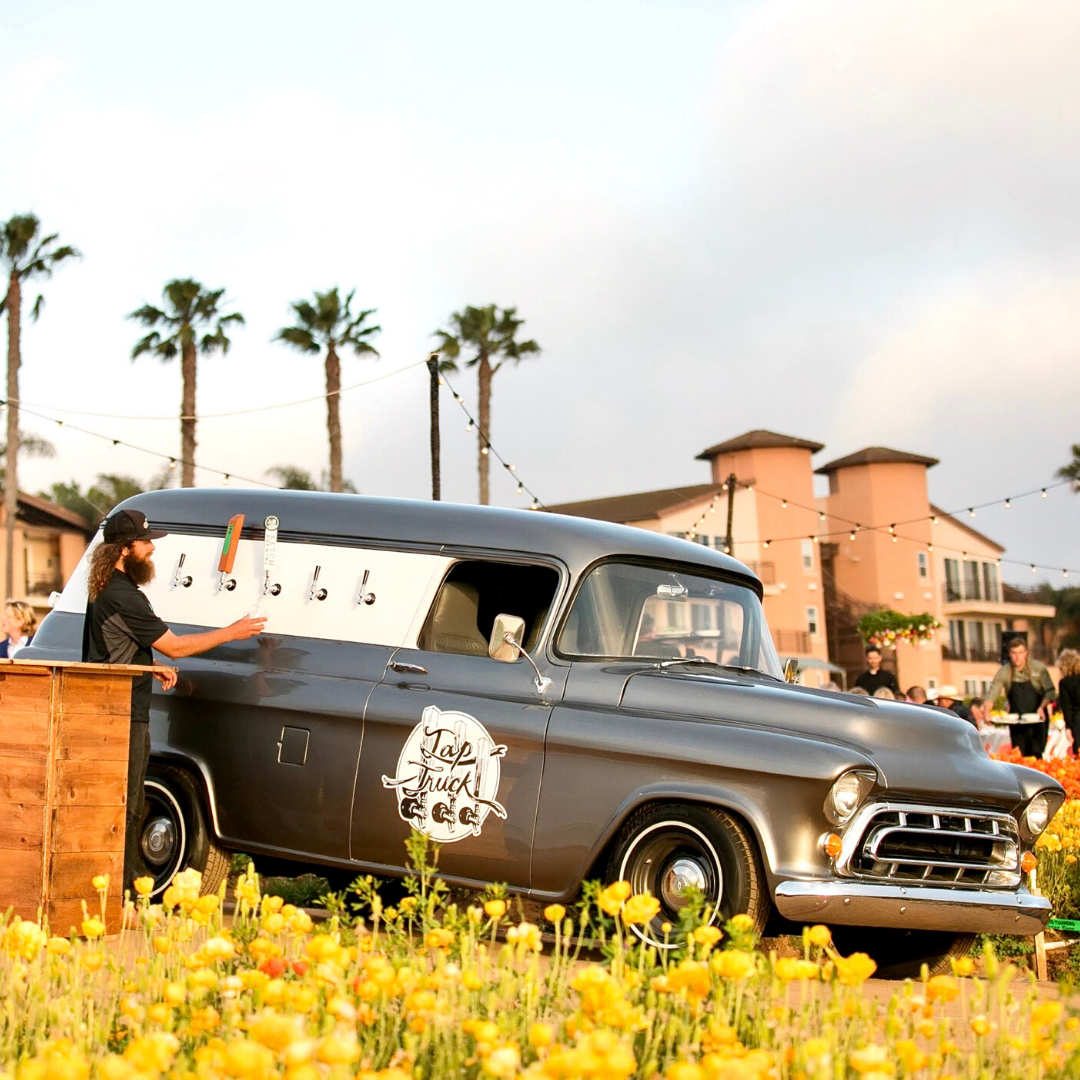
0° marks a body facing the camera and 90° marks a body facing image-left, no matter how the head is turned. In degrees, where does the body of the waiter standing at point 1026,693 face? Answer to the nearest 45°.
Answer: approximately 0°

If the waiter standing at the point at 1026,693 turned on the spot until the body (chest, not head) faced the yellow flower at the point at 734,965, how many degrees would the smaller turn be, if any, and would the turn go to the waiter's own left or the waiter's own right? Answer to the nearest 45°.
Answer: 0° — they already face it

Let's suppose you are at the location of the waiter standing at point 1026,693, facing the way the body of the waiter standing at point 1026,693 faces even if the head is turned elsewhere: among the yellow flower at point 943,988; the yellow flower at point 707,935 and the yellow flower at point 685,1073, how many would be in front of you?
3

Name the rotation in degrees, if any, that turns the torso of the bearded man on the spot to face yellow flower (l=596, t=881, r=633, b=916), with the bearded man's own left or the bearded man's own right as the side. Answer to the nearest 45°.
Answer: approximately 90° to the bearded man's own right

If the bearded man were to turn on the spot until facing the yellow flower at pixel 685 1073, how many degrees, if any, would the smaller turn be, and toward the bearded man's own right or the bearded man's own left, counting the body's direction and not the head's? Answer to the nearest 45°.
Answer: approximately 90° to the bearded man's own right

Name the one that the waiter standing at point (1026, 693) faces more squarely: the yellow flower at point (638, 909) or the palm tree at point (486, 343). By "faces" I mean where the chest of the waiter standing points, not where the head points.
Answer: the yellow flower

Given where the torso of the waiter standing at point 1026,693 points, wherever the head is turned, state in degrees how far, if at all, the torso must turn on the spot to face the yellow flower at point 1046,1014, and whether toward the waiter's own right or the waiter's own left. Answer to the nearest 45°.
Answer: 0° — they already face it

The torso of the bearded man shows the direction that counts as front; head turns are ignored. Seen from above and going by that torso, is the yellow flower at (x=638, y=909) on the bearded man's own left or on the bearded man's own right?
on the bearded man's own right

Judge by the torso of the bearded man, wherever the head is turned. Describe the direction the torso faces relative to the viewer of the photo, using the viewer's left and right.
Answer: facing to the right of the viewer

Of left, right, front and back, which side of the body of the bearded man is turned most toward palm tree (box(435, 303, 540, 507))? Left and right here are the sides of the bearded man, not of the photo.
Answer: left

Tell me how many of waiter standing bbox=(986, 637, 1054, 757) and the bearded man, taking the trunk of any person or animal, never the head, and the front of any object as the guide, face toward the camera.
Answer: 1

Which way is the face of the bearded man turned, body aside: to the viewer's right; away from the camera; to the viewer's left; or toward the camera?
to the viewer's right

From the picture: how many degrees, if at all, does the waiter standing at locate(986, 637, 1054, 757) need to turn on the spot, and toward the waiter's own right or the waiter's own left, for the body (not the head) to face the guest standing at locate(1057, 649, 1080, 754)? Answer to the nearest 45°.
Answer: approximately 45° to the waiter's own left

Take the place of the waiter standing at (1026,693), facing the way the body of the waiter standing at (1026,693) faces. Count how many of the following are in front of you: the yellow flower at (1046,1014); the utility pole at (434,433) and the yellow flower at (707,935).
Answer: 2

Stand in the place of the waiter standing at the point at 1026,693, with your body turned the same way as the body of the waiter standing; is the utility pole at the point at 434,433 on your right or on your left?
on your right

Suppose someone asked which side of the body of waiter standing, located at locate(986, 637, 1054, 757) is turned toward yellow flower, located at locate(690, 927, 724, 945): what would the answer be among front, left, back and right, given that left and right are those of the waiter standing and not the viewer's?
front
